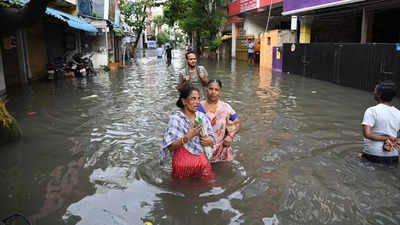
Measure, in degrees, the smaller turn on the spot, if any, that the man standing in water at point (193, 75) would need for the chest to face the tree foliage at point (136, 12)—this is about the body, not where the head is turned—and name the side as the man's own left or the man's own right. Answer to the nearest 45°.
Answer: approximately 180°

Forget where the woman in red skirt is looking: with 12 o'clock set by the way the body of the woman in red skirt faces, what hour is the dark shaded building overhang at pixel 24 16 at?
The dark shaded building overhang is roughly at 6 o'clock from the woman in red skirt.

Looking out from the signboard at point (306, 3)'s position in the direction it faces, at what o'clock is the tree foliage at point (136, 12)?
The tree foliage is roughly at 3 o'clock from the signboard.

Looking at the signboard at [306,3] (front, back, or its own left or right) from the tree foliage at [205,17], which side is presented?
right

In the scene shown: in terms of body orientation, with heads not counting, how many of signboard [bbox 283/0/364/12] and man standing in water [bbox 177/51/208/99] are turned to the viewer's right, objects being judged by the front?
0

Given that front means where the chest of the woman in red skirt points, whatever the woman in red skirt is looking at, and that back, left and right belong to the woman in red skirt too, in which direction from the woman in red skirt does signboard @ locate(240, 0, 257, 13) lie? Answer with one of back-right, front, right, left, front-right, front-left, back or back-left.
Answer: back-left

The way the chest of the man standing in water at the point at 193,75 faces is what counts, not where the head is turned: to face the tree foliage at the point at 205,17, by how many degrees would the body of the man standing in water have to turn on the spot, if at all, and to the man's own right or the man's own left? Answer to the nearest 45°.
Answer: approximately 180°

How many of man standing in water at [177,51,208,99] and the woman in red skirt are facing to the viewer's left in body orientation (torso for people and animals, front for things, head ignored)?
0

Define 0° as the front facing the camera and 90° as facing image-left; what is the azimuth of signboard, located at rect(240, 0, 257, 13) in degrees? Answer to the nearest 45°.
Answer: approximately 45°

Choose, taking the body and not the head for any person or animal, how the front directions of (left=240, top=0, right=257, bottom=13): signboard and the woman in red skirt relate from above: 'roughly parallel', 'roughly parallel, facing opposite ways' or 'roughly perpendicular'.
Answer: roughly perpendicular

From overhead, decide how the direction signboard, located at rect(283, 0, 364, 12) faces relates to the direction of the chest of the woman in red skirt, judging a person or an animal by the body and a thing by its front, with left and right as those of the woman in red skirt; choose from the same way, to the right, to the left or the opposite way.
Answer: to the right

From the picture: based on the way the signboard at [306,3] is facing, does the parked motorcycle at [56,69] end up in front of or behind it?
in front

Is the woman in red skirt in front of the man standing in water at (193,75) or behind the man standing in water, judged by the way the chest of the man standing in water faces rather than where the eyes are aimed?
in front

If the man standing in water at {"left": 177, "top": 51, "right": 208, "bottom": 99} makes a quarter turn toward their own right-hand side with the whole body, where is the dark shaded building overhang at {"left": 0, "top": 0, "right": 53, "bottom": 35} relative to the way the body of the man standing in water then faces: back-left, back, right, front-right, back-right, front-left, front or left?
front

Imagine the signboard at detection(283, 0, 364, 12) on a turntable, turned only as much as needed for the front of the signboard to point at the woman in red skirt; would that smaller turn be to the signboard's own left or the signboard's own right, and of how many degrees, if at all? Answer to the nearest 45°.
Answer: approximately 45° to the signboard's own left
